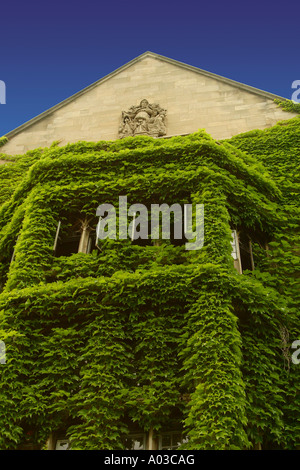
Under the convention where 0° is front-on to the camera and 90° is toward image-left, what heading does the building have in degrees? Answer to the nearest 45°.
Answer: approximately 0°
